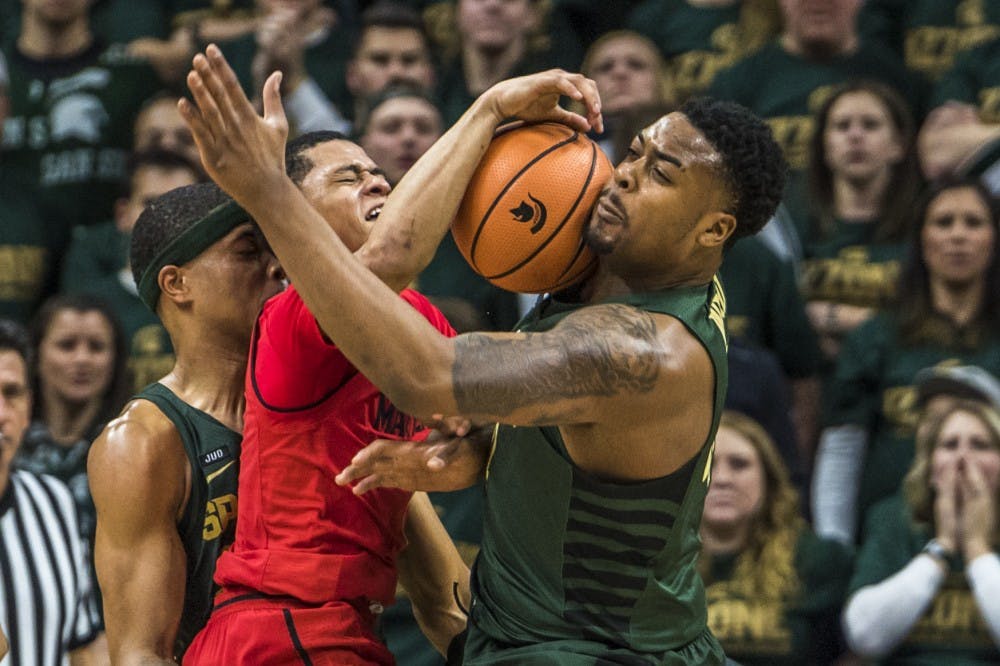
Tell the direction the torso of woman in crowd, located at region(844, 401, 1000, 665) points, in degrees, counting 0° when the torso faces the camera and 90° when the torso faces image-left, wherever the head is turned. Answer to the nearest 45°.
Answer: approximately 0°
